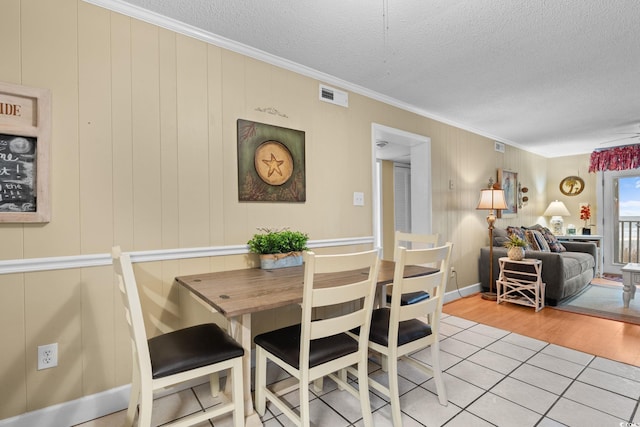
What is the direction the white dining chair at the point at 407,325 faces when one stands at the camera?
facing away from the viewer and to the left of the viewer

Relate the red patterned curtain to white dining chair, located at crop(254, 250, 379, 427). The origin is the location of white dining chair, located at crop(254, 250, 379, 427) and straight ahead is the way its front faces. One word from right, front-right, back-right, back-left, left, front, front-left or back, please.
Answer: right

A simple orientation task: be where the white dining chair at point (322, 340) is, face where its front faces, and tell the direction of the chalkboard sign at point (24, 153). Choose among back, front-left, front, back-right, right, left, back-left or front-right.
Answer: front-left

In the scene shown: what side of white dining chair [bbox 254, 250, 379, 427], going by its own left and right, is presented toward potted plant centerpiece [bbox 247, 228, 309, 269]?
front

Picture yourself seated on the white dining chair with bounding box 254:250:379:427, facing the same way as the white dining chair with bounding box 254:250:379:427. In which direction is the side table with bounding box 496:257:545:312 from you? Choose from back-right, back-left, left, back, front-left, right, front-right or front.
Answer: right

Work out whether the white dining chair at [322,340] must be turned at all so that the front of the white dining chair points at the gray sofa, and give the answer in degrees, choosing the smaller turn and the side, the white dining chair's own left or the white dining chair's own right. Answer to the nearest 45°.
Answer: approximately 90° to the white dining chair's own right

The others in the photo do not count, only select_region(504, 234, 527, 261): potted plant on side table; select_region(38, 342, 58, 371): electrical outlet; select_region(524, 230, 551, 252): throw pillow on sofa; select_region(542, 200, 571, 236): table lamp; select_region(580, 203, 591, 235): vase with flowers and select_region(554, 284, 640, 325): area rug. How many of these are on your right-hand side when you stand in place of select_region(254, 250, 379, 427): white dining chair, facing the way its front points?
5

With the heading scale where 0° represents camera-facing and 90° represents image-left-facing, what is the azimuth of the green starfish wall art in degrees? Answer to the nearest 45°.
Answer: approximately 315°

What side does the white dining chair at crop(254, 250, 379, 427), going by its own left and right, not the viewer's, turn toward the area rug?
right

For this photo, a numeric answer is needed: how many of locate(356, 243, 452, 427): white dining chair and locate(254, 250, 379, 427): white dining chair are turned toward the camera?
0

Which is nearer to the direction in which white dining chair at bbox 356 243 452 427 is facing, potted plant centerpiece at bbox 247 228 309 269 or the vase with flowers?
the potted plant centerpiece

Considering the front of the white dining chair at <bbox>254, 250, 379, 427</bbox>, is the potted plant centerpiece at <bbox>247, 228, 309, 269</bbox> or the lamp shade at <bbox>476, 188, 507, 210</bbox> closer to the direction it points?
the potted plant centerpiece

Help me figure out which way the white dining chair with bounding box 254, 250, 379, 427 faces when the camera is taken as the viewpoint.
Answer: facing away from the viewer and to the left of the viewer

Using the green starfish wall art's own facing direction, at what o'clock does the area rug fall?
The area rug is roughly at 10 o'clock from the green starfish wall art.

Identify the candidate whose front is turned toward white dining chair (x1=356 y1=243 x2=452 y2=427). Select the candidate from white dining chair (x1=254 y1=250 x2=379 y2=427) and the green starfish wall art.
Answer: the green starfish wall art
